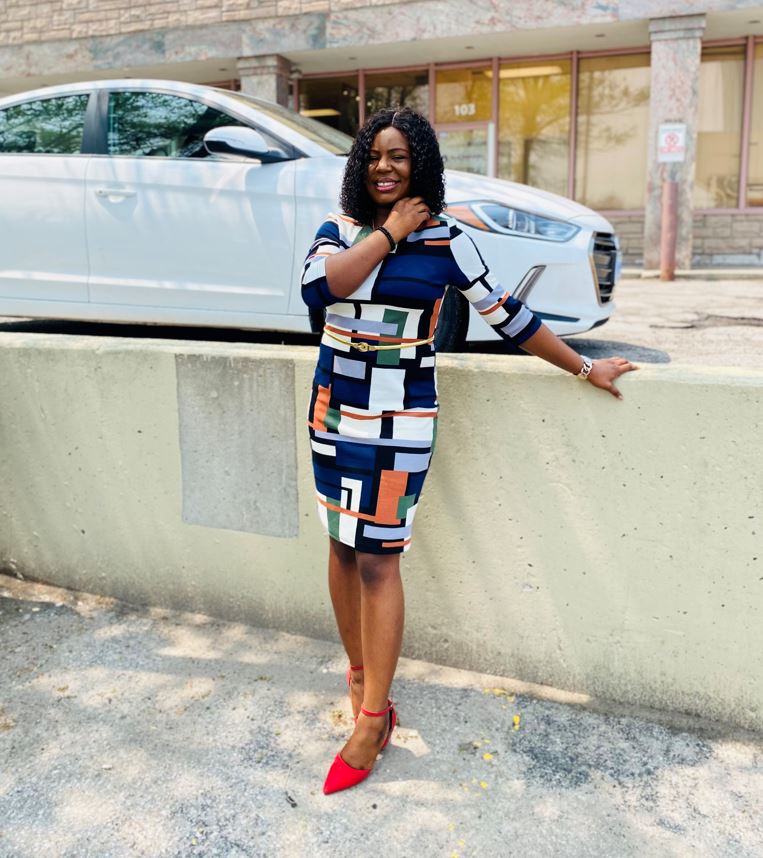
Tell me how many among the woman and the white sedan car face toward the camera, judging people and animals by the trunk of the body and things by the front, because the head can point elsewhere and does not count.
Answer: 1

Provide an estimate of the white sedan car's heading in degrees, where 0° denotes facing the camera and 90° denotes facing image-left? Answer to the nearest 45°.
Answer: approximately 270°

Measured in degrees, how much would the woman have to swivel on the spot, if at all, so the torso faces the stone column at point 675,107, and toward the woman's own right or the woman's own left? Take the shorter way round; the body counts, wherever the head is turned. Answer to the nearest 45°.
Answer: approximately 180°

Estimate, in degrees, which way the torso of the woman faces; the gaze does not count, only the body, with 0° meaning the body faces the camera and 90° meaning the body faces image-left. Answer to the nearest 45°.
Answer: approximately 0°

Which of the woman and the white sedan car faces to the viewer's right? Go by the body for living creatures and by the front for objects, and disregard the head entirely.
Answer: the white sedan car

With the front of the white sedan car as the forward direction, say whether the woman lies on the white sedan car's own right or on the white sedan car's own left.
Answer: on the white sedan car's own right

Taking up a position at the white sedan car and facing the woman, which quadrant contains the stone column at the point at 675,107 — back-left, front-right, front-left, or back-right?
back-left

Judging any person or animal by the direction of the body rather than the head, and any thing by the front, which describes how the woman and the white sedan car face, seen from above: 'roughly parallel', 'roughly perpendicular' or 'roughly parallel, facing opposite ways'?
roughly perpendicular

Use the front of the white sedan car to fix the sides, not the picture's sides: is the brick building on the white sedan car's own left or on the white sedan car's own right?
on the white sedan car's own left

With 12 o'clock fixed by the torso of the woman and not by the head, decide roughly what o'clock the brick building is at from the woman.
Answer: The brick building is roughly at 6 o'clock from the woman.
